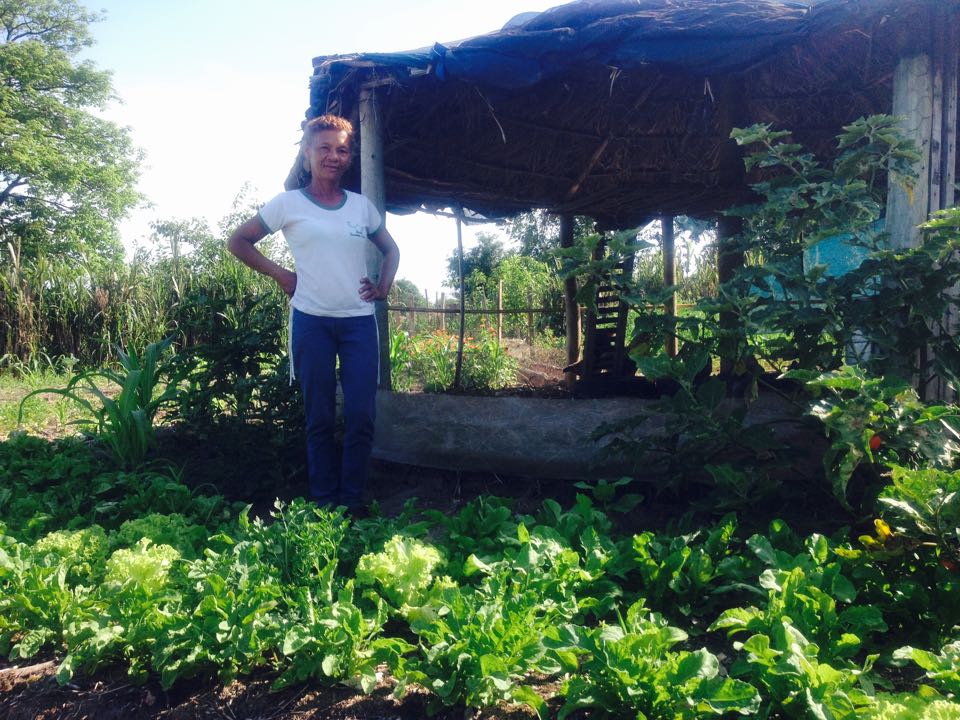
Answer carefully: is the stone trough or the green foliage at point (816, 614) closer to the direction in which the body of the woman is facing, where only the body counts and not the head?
the green foliage

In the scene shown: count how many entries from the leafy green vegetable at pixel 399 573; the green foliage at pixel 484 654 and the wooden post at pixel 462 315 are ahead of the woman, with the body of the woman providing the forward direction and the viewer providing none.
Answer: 2

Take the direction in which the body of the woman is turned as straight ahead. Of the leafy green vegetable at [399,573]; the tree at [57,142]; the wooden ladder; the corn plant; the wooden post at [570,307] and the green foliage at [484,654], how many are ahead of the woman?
2

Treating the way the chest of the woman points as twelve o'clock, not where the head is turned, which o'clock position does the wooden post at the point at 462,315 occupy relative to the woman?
The wooden post is roughly at 7 o'clock from the woman.

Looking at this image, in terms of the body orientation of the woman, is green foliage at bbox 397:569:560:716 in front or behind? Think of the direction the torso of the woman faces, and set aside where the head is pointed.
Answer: in front

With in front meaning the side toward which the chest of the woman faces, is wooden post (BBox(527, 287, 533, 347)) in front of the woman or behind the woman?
behind

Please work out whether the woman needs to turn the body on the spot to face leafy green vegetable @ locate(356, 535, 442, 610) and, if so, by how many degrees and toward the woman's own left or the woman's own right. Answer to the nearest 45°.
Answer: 0° — they already face it

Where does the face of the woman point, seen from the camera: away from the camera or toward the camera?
toward the camera

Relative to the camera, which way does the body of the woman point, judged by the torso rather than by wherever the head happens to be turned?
toward the camera

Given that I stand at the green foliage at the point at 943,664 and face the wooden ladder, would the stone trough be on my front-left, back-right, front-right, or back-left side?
front-left

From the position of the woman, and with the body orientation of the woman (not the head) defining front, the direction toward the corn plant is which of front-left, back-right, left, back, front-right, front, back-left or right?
back-right

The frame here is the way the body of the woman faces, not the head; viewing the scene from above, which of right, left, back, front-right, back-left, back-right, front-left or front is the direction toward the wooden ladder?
back-left

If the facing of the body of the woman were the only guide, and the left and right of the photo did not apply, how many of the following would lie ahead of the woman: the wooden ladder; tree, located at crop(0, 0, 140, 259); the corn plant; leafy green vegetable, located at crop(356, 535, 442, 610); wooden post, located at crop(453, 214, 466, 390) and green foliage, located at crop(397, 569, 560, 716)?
2

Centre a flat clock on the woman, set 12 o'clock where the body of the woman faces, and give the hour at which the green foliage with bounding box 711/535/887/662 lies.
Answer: The green foliage is roughly at 11 o'clock from the woman.

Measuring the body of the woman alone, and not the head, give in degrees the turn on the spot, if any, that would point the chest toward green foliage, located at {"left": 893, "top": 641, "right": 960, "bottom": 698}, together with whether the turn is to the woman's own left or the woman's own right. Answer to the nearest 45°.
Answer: approximately 45° to the woman's own left

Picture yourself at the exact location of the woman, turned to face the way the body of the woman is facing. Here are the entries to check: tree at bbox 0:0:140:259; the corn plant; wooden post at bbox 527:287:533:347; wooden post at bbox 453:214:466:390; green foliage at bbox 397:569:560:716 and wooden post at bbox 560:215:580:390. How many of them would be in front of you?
1
